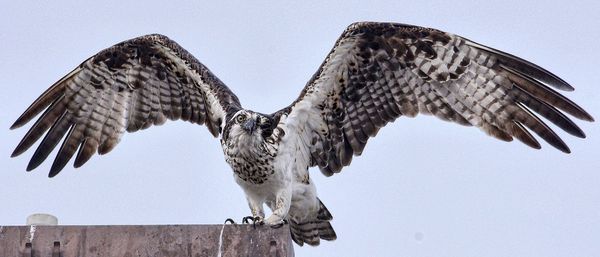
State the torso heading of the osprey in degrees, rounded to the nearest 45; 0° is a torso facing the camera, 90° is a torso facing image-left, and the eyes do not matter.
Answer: approximately 45°
